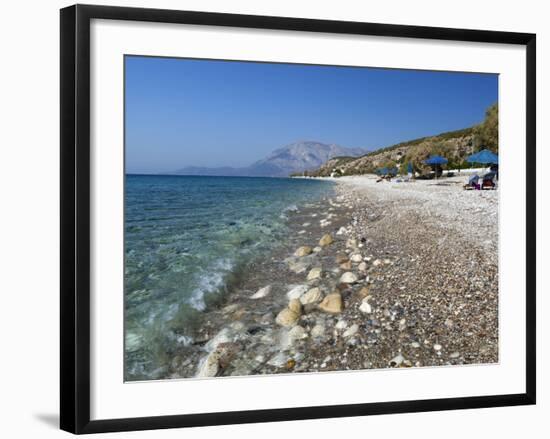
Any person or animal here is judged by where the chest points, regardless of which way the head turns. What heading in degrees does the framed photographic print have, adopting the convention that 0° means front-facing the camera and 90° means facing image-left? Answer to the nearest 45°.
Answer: approximately 315°
